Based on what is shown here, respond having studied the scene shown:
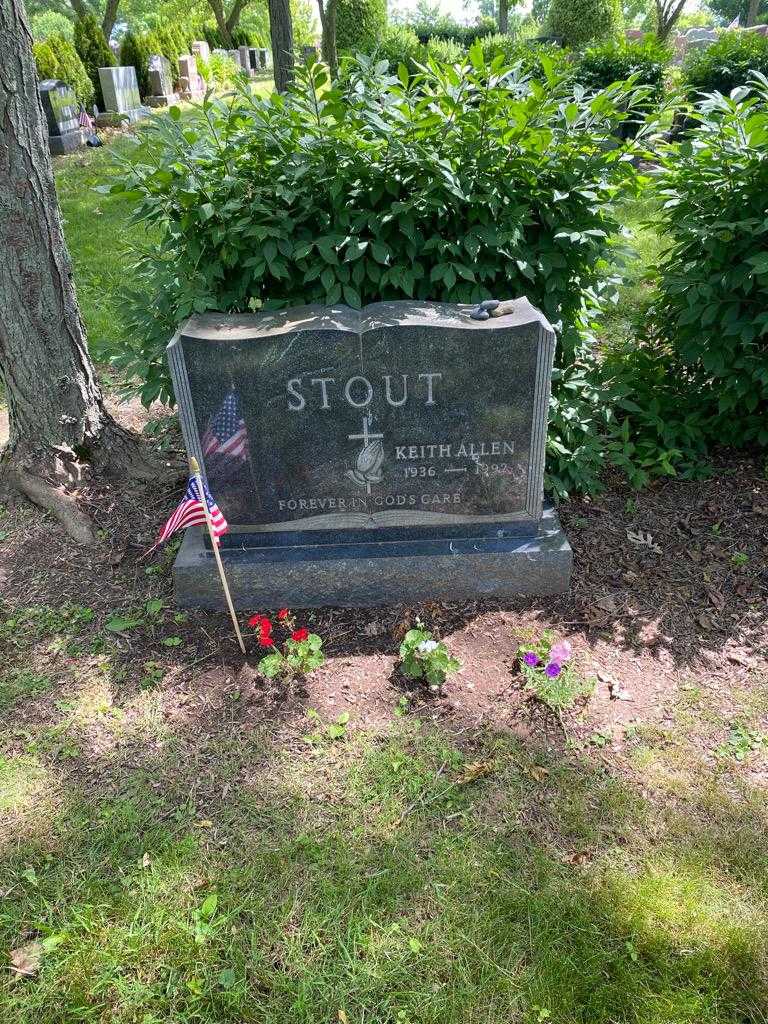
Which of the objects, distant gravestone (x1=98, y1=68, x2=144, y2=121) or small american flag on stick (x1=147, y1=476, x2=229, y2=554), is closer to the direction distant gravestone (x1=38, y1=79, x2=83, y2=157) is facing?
the small american flag on stick

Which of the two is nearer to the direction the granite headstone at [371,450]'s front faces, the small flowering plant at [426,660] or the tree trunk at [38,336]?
the small flowering plant

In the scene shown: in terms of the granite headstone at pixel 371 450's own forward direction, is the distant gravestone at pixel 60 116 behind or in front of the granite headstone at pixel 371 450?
behind

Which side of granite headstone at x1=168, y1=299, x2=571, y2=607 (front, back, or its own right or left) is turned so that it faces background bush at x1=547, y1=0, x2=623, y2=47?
back

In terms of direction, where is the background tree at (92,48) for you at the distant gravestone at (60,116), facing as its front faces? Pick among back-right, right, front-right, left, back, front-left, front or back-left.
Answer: back-left

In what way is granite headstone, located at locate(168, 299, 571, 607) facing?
toward the camera

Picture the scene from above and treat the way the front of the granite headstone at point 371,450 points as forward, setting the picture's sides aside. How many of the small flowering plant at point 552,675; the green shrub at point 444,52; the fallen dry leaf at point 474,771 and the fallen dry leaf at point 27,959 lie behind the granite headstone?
1

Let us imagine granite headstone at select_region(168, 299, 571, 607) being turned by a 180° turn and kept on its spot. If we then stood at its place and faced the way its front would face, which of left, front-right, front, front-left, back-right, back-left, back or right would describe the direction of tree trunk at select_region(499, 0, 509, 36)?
front

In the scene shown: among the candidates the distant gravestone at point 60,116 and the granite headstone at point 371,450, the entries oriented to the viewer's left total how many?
0

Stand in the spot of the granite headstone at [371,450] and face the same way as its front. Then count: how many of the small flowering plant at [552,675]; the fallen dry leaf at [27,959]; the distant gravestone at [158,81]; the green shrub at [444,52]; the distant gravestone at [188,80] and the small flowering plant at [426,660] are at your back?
3

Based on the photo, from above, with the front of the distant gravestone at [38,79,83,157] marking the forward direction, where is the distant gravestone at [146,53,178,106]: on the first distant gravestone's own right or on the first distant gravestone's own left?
on the first distant gravestone's own left

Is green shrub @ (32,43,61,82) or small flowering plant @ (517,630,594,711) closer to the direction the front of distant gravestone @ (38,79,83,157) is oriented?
the small flowering plant

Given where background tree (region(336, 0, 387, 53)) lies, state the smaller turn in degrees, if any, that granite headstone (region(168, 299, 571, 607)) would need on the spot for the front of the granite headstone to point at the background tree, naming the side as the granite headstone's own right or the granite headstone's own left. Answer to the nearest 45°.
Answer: approximately 180°

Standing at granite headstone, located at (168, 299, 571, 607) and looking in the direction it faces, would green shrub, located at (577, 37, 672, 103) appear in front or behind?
behind

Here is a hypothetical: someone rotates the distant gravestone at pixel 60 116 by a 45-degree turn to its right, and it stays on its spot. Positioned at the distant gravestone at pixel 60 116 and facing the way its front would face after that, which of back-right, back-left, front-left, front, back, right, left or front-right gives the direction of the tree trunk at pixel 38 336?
front

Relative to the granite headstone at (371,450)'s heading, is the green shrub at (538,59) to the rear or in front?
to the rear
